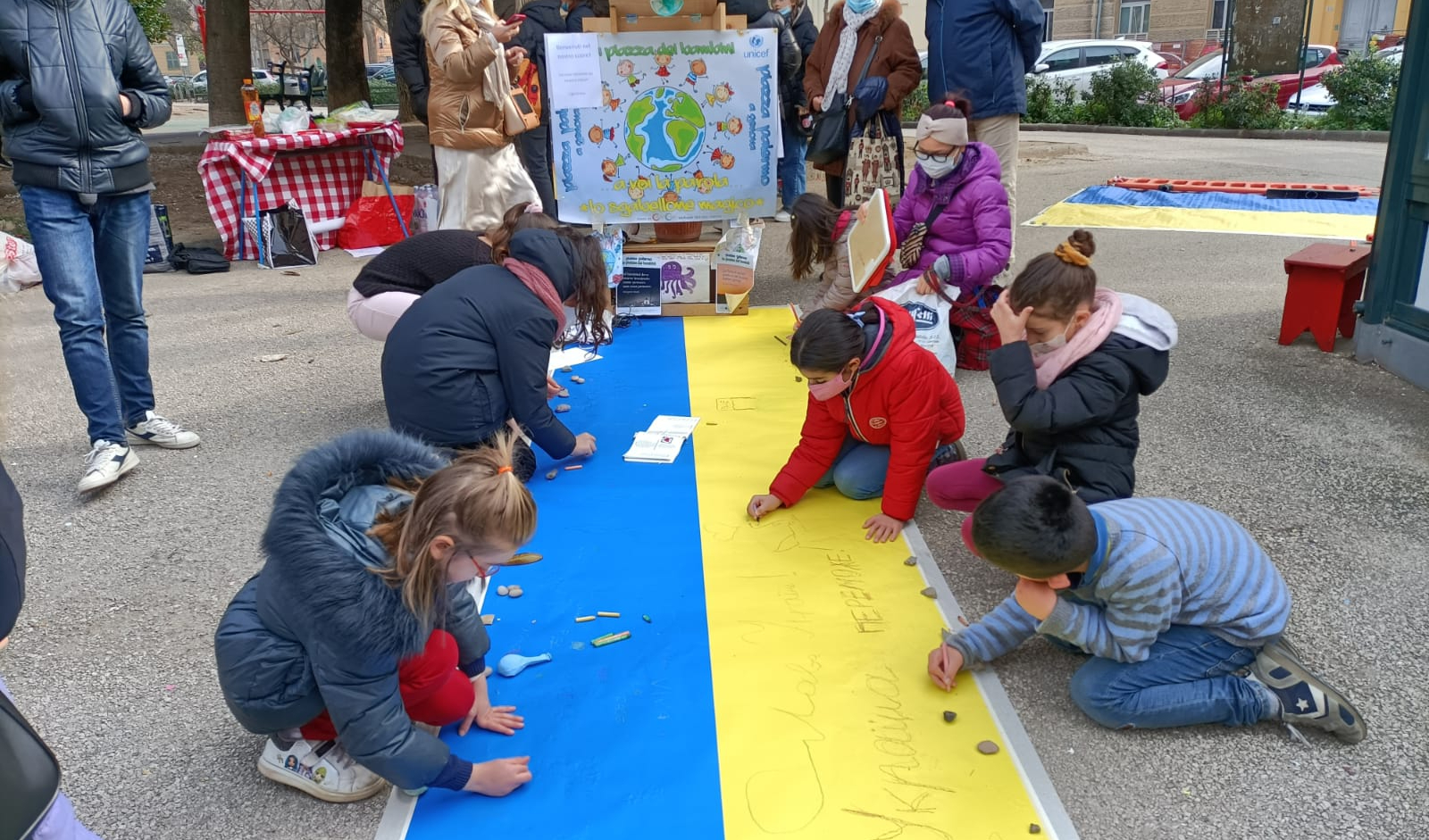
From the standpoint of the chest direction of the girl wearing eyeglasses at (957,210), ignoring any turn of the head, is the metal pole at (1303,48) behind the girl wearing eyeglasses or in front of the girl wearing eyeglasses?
behind

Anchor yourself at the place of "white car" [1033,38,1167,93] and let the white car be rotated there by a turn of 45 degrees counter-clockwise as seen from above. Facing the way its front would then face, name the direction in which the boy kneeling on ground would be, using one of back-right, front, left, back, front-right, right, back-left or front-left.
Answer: front-left

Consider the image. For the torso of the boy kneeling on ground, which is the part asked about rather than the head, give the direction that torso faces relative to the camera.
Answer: to the viewer's left

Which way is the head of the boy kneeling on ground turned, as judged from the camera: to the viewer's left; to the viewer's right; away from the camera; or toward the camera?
to the viewer's left

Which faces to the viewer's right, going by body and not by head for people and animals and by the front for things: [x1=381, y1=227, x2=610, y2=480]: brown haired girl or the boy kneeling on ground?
the brown haired girl

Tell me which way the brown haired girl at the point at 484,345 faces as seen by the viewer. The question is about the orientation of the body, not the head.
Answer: to the viewer's right

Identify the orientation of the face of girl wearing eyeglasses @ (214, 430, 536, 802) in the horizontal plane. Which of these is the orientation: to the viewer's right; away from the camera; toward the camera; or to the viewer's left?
to the viewer's right

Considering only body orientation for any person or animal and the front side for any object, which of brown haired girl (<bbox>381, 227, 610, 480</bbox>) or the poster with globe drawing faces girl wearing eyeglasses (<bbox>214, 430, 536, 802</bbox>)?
the poster with globe drawing

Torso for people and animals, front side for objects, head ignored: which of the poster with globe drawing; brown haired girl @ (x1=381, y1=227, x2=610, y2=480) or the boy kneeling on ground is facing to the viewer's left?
the boy kneeling on ground

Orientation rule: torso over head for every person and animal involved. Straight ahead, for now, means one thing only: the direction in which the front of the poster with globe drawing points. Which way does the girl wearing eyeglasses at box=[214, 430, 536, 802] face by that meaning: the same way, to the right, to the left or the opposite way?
to the left

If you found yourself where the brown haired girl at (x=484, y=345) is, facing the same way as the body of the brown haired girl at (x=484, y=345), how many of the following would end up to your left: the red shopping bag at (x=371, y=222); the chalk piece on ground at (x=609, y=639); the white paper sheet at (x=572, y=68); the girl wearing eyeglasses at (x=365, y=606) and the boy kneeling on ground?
2

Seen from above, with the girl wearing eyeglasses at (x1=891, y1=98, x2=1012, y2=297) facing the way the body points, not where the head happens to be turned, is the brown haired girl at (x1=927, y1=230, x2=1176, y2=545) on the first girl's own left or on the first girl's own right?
on the first girl's own left

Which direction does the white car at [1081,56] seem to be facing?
to the viewer's left
